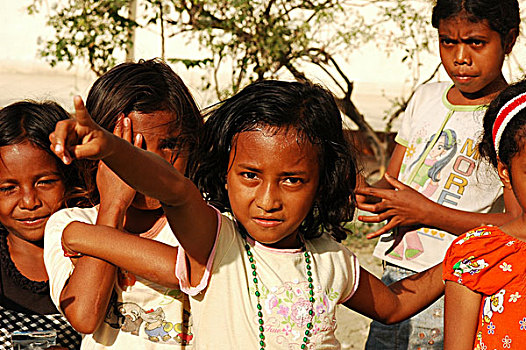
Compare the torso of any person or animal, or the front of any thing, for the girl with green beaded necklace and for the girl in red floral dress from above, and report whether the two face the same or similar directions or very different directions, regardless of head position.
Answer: same or similar directions

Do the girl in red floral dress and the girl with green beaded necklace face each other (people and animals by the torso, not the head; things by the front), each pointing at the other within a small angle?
no

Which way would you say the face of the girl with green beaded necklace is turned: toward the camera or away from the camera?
toward the camera

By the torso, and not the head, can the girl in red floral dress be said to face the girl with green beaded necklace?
no

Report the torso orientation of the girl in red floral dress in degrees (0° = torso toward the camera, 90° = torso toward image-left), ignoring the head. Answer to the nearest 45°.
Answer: approximately 315°

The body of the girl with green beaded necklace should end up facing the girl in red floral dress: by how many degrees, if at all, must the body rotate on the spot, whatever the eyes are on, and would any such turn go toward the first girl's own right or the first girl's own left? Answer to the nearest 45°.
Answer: approximately 90° to the first girl's own left

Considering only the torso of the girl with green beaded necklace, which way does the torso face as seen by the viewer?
toward the camera

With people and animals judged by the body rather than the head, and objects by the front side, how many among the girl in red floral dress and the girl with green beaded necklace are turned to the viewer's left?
0
